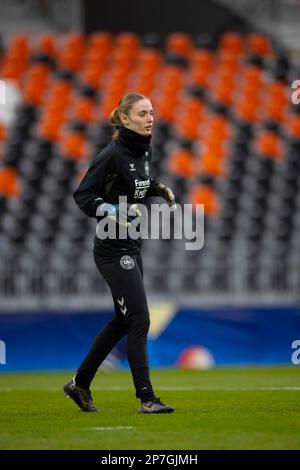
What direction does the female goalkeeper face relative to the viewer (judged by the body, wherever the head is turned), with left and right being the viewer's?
facing the viewer and to the right of the viewer
